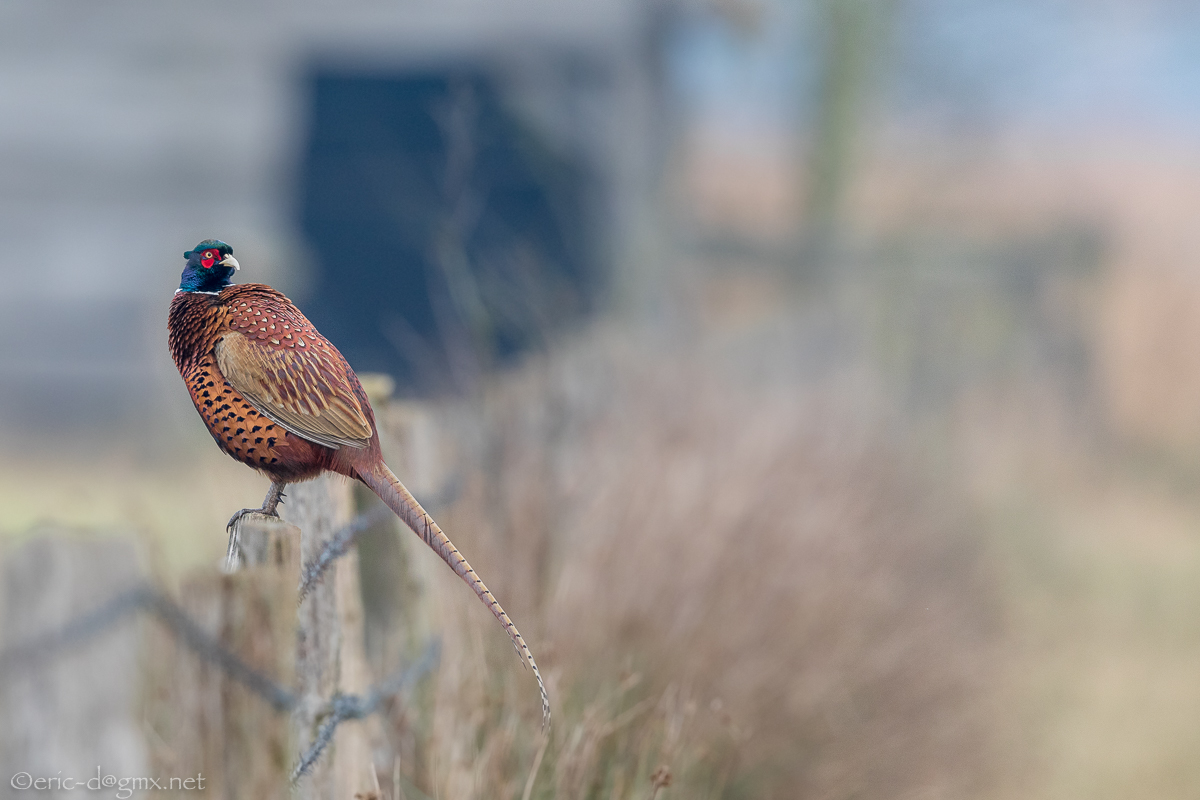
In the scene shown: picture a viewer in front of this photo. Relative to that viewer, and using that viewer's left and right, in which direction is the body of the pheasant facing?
facing to the left of the viewer
